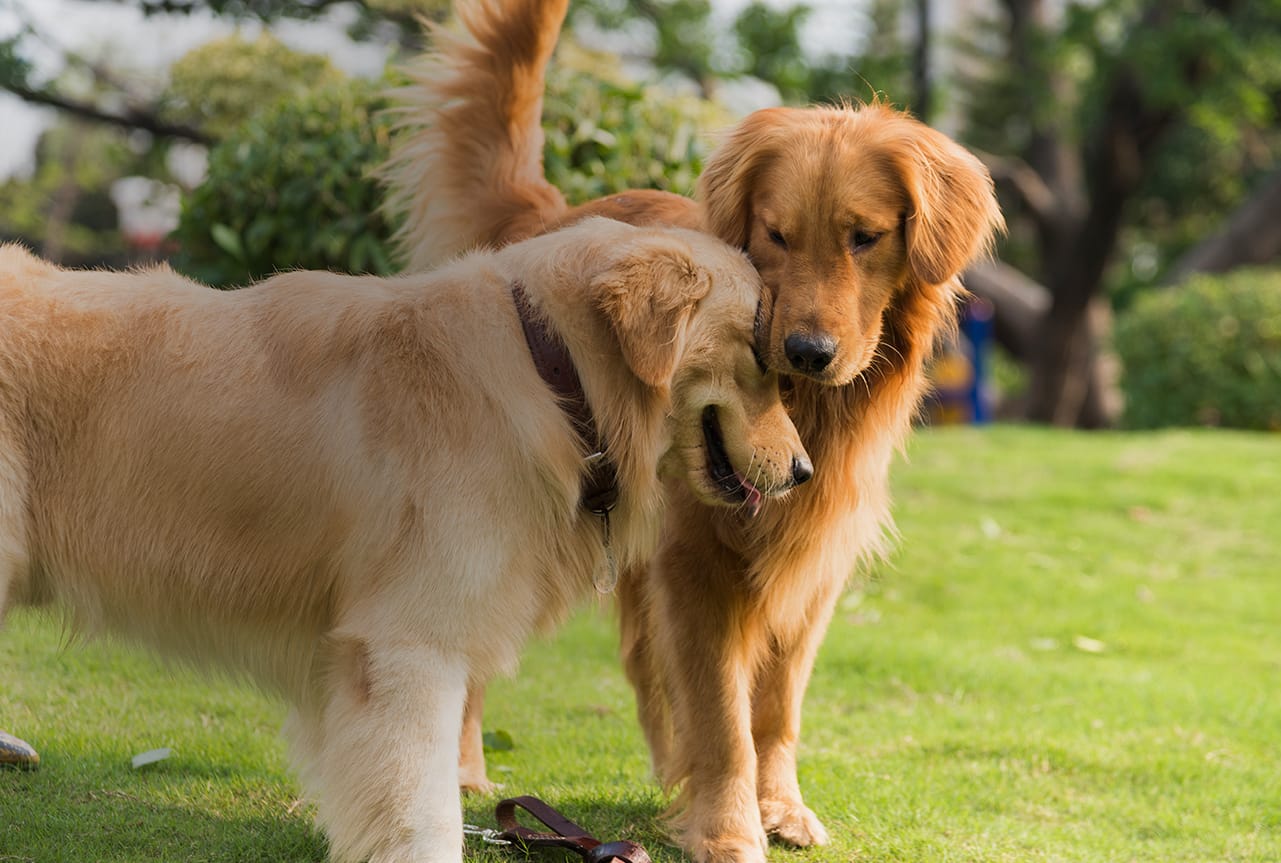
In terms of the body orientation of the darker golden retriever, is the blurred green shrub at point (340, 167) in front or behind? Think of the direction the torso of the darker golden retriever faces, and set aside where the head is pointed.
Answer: behind

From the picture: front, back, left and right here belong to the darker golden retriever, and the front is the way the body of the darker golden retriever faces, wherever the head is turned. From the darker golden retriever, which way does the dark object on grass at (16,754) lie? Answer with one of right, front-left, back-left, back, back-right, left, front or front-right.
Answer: back-right

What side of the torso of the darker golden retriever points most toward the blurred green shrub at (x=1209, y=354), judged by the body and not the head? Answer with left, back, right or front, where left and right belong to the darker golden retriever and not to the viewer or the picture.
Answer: left

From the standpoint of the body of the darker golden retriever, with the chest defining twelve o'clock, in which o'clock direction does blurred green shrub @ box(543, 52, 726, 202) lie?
The blurred green shrub is roughly at 7 o'clock from the darker golden retriever.

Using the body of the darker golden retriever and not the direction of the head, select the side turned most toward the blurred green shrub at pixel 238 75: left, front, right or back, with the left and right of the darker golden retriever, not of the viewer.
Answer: back

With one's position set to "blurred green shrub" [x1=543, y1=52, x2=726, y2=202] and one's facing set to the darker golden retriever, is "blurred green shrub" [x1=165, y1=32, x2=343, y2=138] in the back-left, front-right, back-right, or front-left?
back-right

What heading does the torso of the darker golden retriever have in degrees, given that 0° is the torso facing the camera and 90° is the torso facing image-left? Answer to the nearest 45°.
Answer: approximately 315°

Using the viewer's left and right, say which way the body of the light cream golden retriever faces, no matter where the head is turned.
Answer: facing to the right of the viewer
